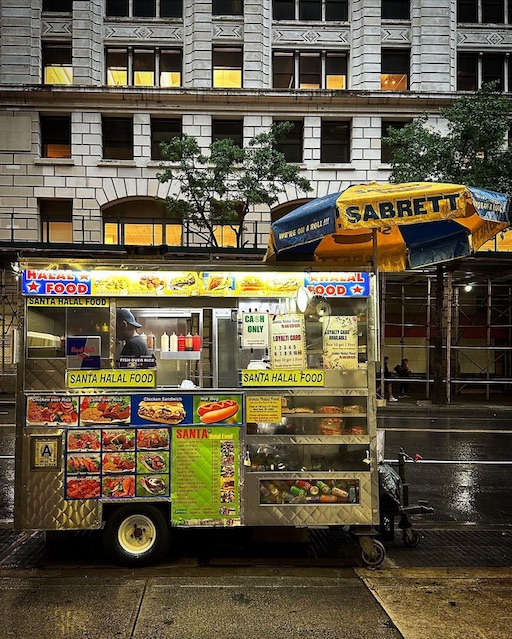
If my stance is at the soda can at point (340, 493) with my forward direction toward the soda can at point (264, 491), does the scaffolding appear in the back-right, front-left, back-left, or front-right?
back-right

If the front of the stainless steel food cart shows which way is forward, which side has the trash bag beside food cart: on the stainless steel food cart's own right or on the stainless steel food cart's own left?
on the stainless steel food cart's own left
